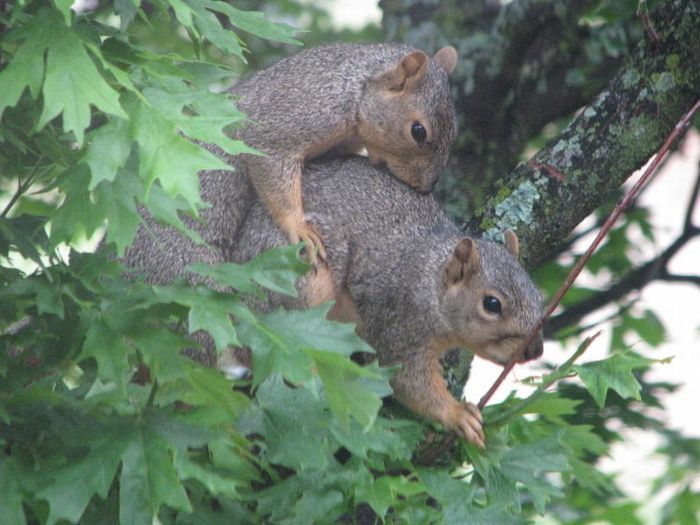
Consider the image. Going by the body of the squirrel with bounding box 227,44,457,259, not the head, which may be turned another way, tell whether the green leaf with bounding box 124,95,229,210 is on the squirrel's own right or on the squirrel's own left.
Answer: on the squirrel's own right

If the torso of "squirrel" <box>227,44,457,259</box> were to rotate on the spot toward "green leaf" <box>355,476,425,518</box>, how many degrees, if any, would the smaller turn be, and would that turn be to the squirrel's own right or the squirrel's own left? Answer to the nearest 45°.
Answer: approximately 90° to the squirrel's own right

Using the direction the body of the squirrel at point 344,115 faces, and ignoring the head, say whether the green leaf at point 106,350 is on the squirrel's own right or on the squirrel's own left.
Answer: on the squirrel's own right

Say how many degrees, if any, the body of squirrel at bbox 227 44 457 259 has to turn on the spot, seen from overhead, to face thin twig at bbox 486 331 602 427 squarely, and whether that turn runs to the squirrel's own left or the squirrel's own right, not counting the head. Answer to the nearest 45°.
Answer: approximately 45° to the squirrel's own right

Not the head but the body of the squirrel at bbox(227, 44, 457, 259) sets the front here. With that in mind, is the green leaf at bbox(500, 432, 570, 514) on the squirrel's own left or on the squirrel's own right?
on the squirrel's own right

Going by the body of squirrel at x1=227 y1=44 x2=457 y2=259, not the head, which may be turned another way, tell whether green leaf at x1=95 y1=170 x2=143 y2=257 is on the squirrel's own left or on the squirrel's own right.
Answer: on the squirrel's own right

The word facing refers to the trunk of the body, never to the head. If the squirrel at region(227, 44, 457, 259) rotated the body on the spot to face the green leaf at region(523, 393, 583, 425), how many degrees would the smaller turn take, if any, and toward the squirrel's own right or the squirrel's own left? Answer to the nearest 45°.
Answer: approximately 45° to the squirrel's own right

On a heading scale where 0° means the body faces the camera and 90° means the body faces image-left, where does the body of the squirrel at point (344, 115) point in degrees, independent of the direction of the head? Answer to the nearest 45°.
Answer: approximately 270°

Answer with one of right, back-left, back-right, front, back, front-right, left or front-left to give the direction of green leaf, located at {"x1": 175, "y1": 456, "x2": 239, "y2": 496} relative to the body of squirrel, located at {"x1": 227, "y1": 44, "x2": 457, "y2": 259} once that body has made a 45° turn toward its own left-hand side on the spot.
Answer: back-right

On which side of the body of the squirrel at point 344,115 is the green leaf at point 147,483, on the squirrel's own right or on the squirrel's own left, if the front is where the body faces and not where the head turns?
on the squirrel's own right

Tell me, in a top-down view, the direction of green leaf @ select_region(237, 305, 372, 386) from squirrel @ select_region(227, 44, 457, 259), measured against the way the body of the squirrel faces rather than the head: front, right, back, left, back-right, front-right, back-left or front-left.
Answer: right

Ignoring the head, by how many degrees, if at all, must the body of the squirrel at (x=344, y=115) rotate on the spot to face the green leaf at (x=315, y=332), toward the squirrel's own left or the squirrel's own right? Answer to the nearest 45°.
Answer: approximately 90° to the squirrel's own right
